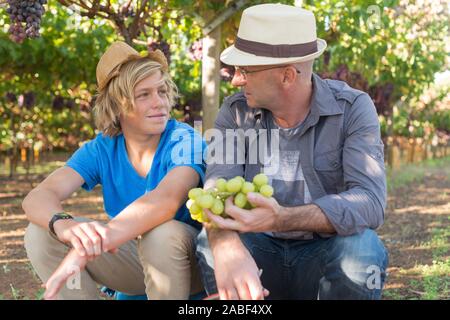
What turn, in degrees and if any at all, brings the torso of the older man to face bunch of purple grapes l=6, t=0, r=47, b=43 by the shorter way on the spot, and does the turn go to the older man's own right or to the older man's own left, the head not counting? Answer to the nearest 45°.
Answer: approximately 90° to the older man's own right

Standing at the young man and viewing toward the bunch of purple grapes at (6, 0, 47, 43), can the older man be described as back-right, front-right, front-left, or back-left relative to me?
back-right

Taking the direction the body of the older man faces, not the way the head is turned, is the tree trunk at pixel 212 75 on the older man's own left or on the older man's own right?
on the older man's own right

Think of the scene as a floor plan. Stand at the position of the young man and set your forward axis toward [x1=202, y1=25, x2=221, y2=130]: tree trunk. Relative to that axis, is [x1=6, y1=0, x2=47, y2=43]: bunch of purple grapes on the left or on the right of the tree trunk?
left

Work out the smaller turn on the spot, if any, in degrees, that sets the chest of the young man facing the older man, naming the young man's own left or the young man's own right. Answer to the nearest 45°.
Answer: approximately 45° to the young man's own left

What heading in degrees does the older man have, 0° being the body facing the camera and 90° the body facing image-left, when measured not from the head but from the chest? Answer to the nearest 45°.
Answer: approximately 45°

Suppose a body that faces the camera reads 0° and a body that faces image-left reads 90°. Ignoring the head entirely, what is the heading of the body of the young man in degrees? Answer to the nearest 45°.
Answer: approximately 0°

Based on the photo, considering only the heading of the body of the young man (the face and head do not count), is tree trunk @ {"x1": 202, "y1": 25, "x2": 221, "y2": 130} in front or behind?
behind

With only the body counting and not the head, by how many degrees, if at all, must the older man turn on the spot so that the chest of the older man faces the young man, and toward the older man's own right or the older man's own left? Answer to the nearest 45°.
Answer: approximately 45° to the older man's own right
